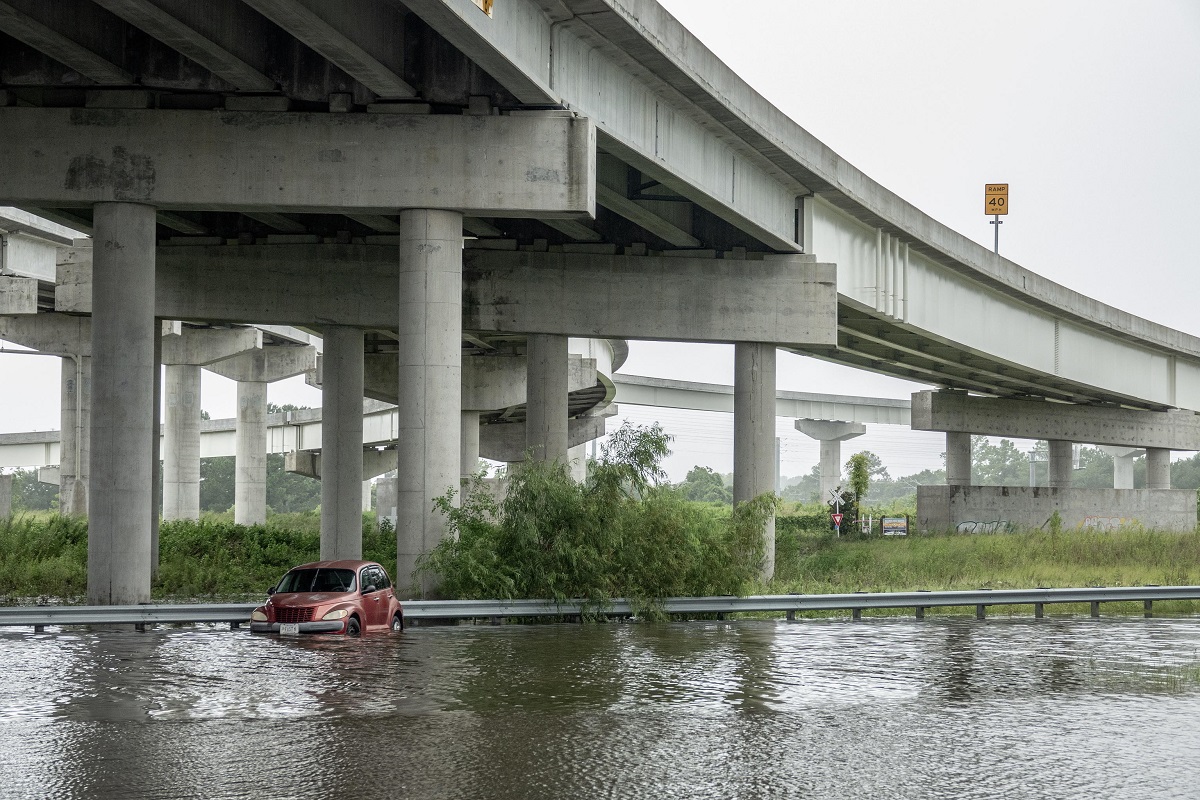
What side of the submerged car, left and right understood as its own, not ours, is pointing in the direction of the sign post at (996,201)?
back

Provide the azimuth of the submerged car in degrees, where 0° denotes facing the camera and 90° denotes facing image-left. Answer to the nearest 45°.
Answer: approximately 45°

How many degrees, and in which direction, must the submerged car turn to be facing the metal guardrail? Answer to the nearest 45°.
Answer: approximately 180°
